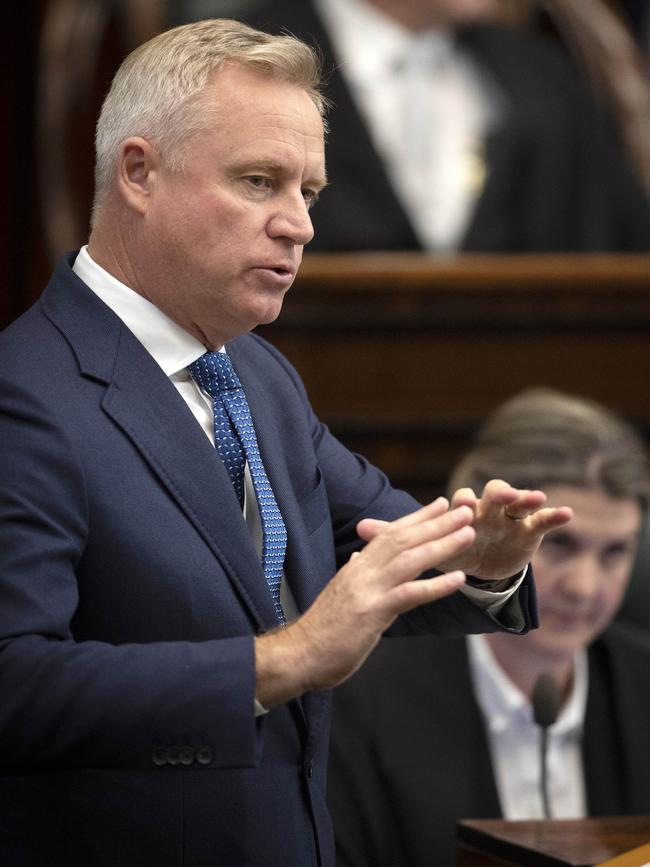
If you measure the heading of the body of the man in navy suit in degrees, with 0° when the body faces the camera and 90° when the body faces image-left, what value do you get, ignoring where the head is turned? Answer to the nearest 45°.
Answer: approximately 315°

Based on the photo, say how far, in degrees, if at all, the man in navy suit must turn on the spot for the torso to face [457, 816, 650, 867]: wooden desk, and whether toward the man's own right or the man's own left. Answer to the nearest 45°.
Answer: approximately 90° to the man's own left
